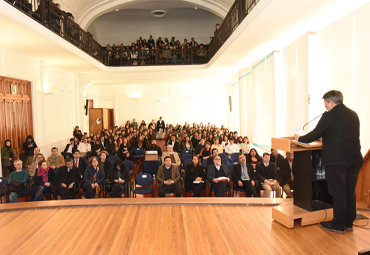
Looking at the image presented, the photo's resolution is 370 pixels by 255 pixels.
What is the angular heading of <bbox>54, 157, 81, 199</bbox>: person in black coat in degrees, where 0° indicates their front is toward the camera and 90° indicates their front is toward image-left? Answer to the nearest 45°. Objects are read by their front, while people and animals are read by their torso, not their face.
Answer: approximately 0°

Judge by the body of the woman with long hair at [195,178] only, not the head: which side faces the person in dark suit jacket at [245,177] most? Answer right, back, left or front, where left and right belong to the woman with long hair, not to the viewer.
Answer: left

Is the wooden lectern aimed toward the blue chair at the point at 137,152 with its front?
yes

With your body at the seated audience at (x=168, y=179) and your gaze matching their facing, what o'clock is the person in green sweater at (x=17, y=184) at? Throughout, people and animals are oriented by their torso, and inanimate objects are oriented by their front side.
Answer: the person in green sweater at (x=17, y=184) is roughly at 3 o'clock from the seated audience at (x=168, y=179).

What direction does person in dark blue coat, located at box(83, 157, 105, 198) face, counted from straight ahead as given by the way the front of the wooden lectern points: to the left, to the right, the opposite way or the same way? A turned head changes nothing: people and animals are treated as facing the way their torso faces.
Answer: the opposite way

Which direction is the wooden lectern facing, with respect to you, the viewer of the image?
facing away from the viewer and to the left of the viewer

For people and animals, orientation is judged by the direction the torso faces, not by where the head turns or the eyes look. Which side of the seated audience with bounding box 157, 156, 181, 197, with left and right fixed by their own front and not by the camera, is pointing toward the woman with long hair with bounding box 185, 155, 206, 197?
left

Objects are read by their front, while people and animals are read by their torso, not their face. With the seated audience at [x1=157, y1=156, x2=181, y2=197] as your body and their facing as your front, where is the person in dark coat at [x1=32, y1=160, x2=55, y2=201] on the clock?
the person in dark coat at [x1=32, y1=160, x2=55, y2=201] is roughly at 3 o'clock from the seated audience at [x1=157, y1=156, x2=181, y2=197].

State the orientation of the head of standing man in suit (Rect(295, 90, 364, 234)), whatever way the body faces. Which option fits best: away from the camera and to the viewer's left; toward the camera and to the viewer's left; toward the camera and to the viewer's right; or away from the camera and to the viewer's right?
away from the camera and to the viewer's left

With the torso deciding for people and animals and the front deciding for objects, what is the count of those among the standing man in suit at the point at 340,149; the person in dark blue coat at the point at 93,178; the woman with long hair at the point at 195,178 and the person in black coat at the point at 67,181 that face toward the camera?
3

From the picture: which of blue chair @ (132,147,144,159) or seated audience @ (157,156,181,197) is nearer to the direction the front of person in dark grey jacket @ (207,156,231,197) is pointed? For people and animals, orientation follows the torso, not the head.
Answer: the seated audience
